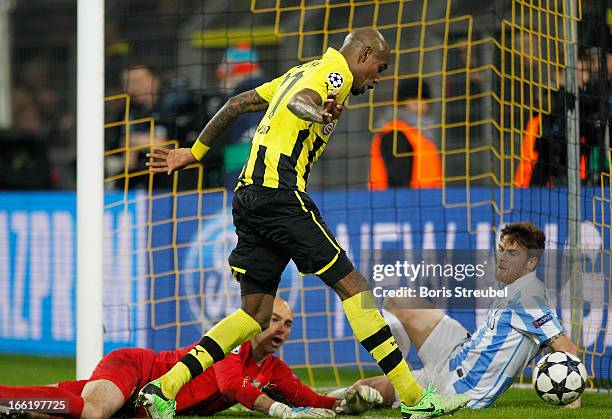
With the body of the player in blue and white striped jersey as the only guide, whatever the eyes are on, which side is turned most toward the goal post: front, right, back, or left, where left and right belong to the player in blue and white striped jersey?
front

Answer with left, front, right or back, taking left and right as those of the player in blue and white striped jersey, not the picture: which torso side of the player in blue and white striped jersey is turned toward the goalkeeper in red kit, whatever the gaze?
front

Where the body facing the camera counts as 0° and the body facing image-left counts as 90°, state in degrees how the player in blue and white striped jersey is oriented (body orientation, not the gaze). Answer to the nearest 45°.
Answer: approximately 90°
